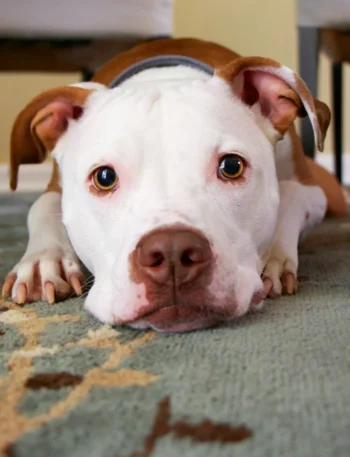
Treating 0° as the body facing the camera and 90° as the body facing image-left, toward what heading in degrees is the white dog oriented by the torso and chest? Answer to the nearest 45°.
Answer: approximately 0°
